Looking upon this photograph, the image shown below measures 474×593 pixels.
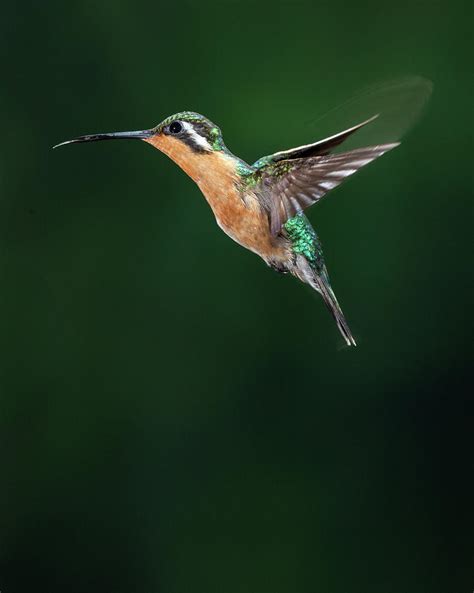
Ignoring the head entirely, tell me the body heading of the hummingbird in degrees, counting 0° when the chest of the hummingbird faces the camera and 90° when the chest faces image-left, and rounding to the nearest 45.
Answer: approximately 90°
